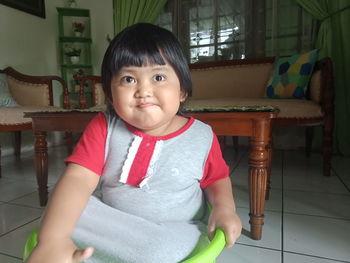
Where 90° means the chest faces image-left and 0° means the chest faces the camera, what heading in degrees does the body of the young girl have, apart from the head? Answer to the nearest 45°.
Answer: approximately 0°

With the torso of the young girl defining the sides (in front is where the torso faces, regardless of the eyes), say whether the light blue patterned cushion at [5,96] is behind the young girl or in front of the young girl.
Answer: behind

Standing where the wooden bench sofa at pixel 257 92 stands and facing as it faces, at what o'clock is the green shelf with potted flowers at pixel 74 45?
The green shelf with potted flowers is roughly at 4 o'clock from the wooden bench sofa.

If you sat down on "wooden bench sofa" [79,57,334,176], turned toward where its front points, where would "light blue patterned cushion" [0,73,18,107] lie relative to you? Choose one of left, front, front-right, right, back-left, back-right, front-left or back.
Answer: right

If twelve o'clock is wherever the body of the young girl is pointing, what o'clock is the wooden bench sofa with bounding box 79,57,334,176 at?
The wooden bench sofa is roughly at 7 o'clock from the young girl.

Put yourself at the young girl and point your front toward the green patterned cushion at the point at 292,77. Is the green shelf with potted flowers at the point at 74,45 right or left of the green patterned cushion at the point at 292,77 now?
left

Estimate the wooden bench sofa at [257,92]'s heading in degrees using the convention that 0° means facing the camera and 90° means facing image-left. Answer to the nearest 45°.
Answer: approximately 0°

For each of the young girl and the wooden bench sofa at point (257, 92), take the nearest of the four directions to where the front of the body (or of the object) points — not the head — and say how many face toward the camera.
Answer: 2

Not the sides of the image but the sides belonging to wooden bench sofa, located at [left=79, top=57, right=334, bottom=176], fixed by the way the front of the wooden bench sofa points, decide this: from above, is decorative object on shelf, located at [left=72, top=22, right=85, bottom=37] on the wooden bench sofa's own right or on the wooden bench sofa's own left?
on the wooden bench sofa's own right
